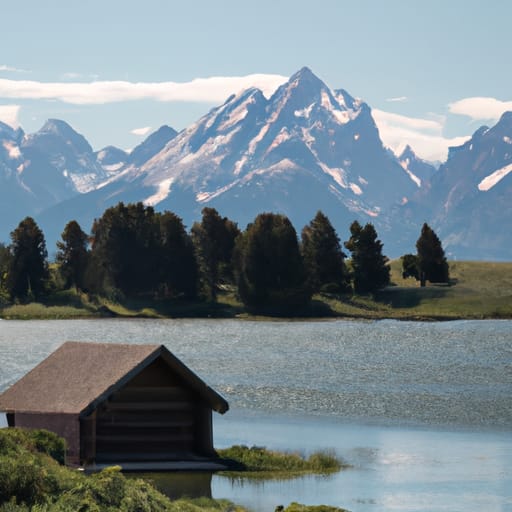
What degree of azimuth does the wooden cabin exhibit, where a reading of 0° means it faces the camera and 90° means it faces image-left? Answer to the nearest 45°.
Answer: approximately 315°
